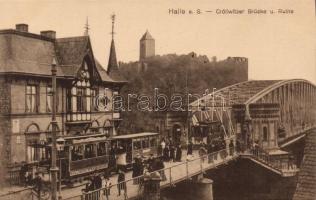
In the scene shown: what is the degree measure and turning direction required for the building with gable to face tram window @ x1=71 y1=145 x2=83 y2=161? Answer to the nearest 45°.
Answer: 0° — it already faces it

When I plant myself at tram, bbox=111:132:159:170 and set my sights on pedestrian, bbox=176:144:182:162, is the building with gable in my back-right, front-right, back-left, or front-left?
back-left

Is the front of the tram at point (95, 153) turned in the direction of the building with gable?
no

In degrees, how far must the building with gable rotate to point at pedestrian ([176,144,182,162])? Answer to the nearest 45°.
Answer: approximately 45° to its left

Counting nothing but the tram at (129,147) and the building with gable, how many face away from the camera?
0

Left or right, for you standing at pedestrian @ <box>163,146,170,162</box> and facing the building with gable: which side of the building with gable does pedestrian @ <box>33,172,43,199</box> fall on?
left

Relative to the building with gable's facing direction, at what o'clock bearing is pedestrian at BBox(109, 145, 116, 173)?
The pedestrian is roughly at 11 o'clock from the building with gable.

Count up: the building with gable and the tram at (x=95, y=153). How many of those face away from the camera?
0

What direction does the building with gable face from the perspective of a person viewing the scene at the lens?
facing the viewer and to the right of the viewer

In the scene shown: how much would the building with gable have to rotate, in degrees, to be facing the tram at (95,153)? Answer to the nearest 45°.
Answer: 0° — it already faces it

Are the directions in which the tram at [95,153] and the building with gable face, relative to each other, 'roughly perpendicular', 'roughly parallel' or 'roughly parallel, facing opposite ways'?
roughly perpendicular
